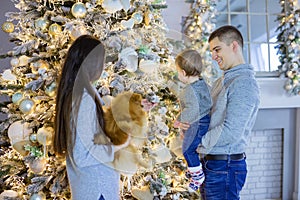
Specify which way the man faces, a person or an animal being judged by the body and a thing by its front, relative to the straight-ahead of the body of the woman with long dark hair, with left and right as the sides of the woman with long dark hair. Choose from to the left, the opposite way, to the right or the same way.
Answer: the opposite way

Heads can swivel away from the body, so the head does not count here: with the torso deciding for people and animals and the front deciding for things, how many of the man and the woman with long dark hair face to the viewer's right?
1

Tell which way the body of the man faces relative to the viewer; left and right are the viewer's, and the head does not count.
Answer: facing to the left of the viewer

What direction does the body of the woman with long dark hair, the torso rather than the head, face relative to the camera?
to the viewer's right

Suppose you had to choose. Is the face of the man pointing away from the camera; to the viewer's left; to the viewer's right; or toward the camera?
to the viewer's left

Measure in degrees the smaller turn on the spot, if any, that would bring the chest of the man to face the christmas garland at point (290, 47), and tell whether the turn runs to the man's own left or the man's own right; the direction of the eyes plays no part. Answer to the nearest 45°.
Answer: approximately 90° to the man's own right

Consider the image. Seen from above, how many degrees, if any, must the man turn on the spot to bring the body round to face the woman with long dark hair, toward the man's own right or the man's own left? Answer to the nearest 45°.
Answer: approximately 45° to the man's own left

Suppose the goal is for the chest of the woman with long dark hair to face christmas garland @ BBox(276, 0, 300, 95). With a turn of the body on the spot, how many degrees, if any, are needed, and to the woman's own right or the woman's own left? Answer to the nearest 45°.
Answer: approximately 45° to the woman's own left
